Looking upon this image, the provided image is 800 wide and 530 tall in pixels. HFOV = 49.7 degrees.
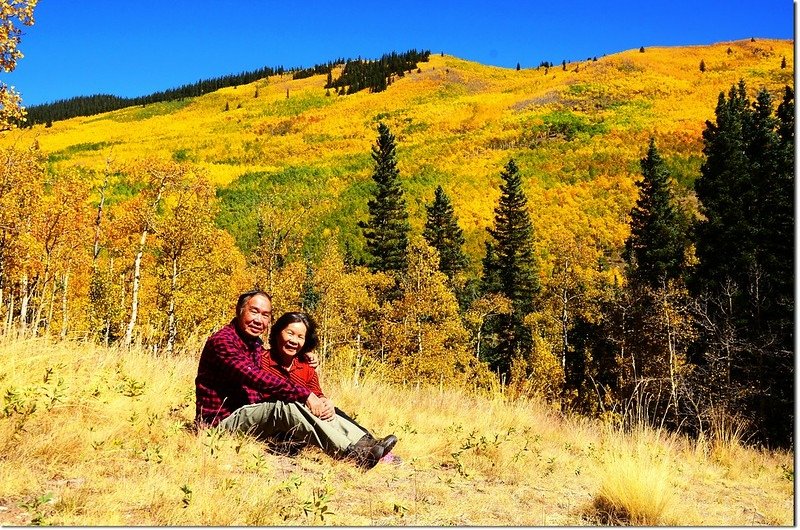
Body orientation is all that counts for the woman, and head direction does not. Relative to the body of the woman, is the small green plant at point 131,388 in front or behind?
behind

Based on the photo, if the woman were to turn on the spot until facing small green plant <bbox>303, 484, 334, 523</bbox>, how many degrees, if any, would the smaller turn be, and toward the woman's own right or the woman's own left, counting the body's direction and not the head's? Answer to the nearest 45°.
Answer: approximately 45° to the woman's own right

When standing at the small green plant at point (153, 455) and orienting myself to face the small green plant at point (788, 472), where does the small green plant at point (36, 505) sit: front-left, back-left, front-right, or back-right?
back-right

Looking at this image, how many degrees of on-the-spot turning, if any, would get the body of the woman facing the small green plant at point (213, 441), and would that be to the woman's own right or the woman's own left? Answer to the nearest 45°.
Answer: approximately 90° to the woman's own right

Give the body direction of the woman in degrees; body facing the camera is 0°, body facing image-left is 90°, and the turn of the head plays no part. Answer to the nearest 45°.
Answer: approximately 315°

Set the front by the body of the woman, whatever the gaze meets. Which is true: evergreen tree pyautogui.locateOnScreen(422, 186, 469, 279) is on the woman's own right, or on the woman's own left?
on the woman's own left
